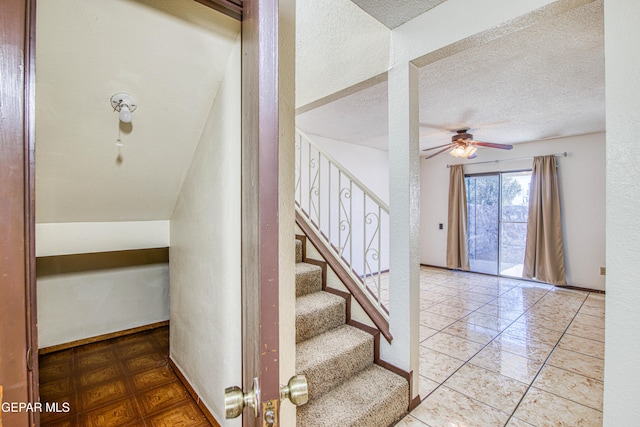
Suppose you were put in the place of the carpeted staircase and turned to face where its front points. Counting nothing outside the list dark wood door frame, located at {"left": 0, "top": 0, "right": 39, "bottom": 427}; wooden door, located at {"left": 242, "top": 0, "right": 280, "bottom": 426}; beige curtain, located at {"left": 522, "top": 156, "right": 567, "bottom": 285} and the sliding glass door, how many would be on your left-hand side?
2

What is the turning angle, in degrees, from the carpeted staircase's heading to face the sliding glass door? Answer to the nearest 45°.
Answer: approximately 90° to its left

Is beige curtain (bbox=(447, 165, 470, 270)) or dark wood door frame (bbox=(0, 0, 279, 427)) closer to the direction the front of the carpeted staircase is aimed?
the dark wood door frame

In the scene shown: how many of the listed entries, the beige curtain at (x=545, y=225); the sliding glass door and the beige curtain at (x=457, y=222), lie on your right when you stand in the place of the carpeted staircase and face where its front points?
0

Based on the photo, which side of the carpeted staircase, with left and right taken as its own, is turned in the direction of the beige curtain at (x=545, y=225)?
left

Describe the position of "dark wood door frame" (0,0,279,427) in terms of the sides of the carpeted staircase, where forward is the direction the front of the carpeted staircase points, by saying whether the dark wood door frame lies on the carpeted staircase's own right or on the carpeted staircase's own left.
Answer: on the carpeted staircase's own right

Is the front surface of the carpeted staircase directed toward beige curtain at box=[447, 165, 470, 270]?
no

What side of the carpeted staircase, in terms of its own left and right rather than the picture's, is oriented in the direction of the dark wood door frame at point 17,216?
right

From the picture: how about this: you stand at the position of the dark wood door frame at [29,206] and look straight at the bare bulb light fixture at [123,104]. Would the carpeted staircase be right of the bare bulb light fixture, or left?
right

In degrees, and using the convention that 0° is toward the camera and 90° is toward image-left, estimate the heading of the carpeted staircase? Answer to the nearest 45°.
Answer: approximately 315°

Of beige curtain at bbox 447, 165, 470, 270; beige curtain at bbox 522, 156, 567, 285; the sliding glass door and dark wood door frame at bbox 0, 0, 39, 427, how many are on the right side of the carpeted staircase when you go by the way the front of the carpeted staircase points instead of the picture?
1

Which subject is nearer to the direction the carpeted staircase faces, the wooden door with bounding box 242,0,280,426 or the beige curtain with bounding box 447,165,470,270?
the wooden door

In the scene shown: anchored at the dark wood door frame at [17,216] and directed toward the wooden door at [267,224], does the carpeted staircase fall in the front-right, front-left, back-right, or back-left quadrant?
front-left

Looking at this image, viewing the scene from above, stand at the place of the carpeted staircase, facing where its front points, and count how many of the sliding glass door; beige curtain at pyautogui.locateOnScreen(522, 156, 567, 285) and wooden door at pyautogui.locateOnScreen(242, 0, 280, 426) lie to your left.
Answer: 2

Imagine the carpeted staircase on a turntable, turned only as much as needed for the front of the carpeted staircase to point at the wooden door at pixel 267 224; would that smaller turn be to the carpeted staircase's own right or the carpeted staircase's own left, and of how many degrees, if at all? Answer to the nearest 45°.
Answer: approximately 45° to the carpeted staircase's own right
